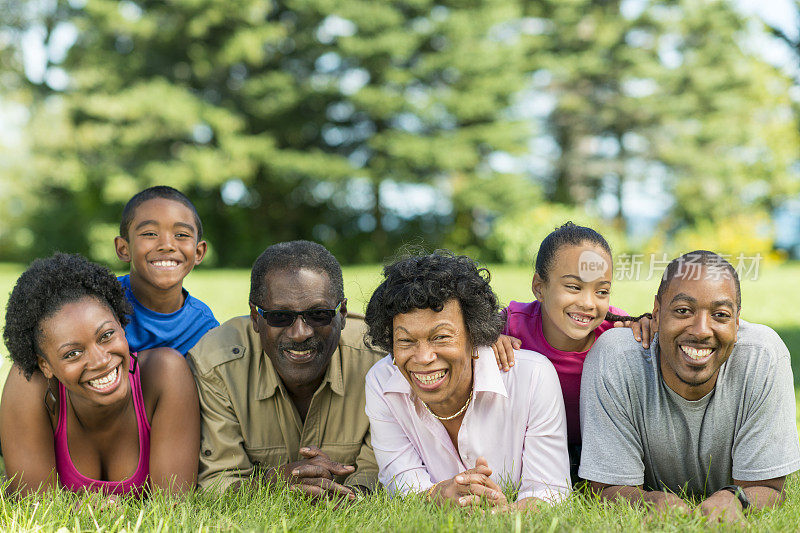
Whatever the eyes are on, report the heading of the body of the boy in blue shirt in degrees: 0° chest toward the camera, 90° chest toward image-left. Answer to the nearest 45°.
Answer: approximately 0°

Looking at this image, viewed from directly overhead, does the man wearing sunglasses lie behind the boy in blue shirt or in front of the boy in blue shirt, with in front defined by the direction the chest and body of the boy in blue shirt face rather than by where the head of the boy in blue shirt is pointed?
in front

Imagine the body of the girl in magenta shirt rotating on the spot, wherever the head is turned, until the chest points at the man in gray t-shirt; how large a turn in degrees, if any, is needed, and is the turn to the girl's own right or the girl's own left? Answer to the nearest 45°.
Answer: approximately 45° to the girl's own left

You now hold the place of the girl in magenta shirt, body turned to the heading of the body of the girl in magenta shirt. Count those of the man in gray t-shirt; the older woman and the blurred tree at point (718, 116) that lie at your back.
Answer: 1

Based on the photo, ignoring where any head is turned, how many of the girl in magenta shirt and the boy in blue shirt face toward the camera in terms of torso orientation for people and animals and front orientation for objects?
2

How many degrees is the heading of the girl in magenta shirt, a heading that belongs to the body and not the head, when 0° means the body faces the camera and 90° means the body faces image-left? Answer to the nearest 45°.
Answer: approximately 0°

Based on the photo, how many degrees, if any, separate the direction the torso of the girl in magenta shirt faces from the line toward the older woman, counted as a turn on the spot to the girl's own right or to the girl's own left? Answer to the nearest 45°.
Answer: approximately 45° to the girl's own right

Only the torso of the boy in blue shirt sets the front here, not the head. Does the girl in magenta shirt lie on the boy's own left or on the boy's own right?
on the boy's own left

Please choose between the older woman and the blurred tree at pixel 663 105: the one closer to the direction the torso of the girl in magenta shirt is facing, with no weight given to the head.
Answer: the older woman

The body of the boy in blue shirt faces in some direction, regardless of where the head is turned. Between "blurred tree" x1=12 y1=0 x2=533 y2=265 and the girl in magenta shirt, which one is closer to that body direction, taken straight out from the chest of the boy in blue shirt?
the girl in magenta shirt
